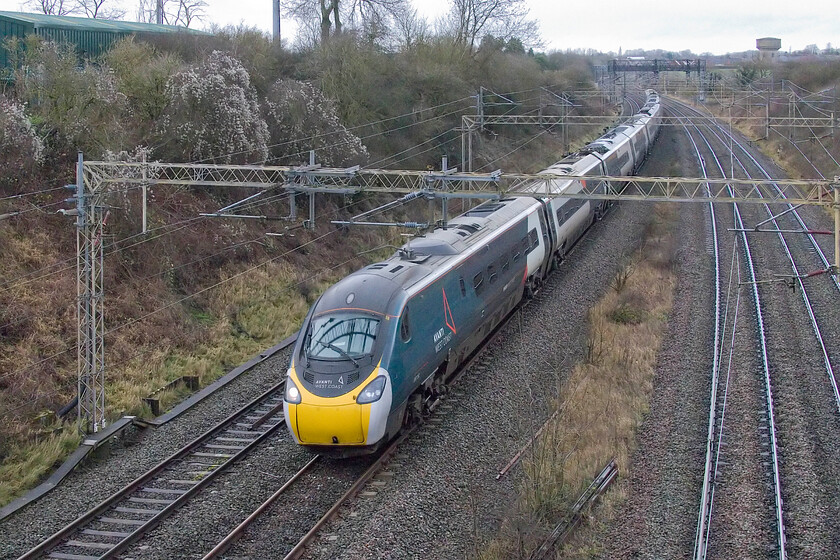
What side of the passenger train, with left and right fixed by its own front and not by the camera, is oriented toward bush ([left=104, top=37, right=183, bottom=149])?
right

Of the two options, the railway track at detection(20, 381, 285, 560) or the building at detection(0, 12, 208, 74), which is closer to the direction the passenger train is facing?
the railway track

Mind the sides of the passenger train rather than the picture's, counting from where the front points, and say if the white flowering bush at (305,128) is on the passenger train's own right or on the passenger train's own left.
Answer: on the passenger train's own right

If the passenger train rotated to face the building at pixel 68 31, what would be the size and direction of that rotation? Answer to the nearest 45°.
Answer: approximately 90° to its right

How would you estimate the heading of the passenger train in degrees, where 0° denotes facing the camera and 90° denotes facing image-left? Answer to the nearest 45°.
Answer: approximately 45°

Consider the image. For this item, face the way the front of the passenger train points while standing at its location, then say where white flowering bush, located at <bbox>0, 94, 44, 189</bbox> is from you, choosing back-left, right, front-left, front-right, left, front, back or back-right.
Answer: right

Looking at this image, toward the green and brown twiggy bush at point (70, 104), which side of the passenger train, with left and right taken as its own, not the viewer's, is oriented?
right

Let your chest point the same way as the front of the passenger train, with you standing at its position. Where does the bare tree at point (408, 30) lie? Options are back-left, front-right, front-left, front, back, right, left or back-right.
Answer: back-right
